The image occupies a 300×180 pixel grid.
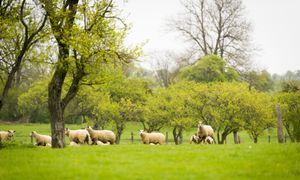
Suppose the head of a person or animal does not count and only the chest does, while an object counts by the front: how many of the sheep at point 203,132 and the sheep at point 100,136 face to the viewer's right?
0

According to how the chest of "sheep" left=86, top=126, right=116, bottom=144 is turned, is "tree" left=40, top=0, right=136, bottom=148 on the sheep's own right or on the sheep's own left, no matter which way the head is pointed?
on the sheep's own left

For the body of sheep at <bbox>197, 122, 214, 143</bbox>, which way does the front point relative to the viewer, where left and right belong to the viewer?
facing the viewer and to the left of the viewer

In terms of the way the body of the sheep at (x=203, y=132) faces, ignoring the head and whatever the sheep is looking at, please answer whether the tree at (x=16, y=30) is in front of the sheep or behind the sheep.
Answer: in front

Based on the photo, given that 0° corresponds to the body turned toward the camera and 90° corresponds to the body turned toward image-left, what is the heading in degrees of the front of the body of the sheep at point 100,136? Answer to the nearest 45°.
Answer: approximately 90°

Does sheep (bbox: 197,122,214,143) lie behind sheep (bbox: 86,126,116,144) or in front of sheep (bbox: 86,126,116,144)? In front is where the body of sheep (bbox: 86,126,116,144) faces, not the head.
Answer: behind

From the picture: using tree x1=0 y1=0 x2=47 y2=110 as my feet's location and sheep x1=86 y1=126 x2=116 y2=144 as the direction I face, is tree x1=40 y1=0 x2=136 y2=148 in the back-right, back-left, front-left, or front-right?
front-right
